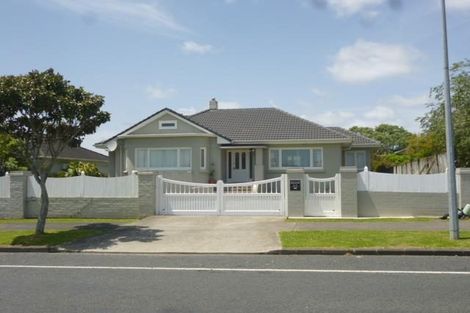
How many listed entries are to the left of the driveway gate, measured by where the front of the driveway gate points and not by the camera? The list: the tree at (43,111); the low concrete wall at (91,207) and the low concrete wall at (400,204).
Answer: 1

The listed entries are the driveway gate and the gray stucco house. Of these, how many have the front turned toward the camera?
2

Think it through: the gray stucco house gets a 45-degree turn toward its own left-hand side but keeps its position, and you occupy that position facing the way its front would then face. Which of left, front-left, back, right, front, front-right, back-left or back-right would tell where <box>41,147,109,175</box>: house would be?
back

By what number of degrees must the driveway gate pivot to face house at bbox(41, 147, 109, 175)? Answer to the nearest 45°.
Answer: approximately 135° to its right

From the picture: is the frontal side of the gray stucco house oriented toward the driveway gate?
yes

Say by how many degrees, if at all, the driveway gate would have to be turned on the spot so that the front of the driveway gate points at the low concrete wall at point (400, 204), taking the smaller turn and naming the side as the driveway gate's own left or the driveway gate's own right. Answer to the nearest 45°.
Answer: approximately 90° to the driveway gate's own left

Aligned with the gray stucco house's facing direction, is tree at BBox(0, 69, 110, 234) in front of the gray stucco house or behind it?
in front

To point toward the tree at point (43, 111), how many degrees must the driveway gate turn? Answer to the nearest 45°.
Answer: approximately 45° to its right

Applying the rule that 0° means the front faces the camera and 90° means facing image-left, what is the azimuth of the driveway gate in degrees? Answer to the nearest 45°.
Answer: approximately 0°

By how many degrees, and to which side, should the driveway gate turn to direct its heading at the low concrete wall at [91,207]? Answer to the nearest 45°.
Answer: approximately 90° to its right

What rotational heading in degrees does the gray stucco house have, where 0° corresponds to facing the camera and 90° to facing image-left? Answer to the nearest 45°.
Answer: approximately 0°

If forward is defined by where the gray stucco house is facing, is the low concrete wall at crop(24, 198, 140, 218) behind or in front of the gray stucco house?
in front
